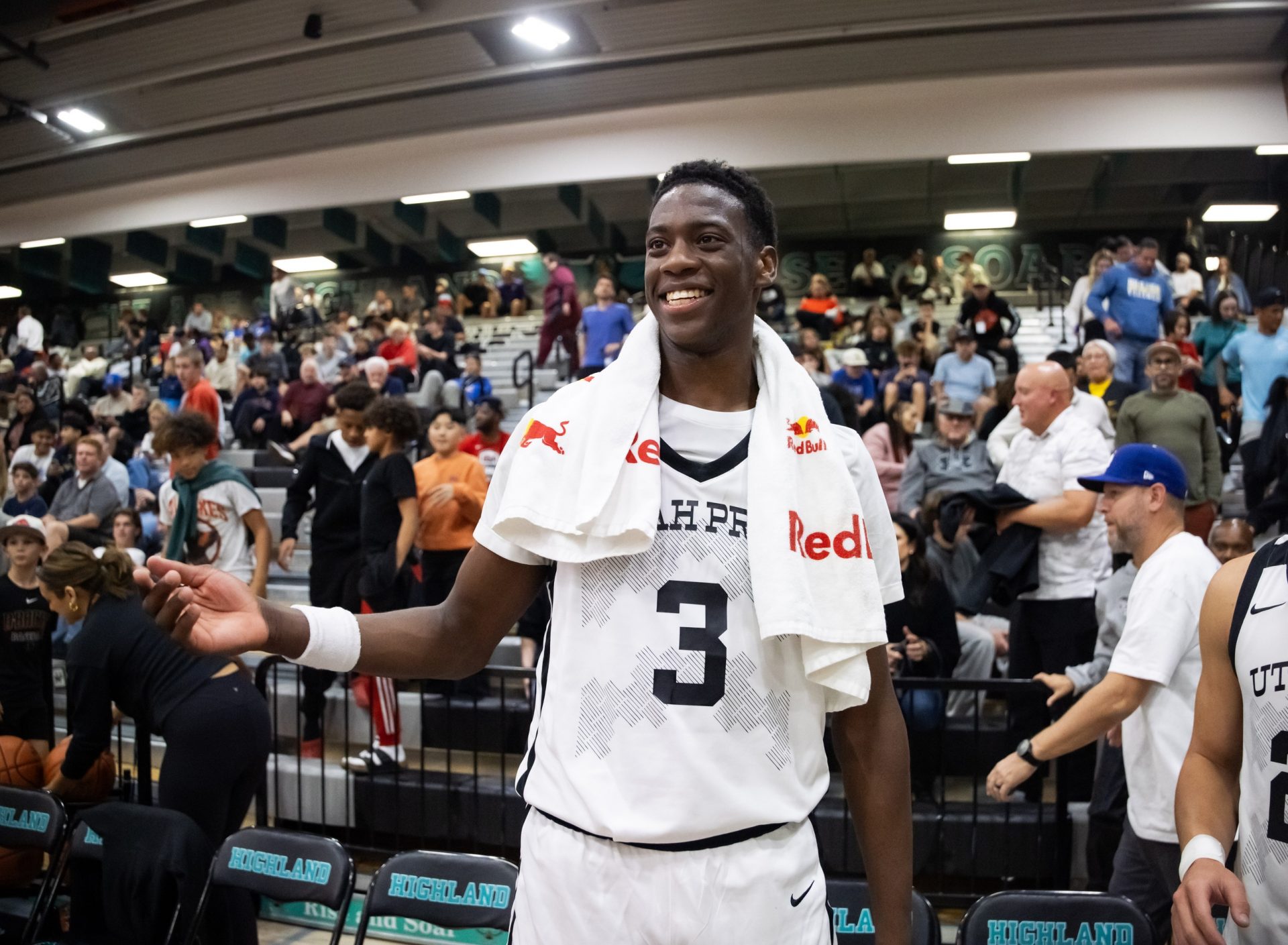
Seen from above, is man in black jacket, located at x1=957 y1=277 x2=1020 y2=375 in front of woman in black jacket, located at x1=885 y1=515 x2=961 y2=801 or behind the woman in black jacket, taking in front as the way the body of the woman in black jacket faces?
behind

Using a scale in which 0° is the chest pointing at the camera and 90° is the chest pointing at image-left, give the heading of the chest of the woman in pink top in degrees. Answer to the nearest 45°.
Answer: approximately 315°

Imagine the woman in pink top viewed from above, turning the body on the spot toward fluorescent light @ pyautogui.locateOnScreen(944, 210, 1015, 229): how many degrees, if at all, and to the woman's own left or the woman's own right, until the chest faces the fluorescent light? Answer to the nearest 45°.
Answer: approximately 135° to the woman's own left

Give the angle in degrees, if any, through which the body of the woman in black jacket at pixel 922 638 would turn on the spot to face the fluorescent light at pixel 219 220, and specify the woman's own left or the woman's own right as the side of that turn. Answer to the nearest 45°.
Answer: approximately 90° to the woman's own right

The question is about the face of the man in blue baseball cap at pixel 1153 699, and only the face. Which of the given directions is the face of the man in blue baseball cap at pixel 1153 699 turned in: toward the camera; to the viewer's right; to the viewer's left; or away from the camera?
to the viewer's left

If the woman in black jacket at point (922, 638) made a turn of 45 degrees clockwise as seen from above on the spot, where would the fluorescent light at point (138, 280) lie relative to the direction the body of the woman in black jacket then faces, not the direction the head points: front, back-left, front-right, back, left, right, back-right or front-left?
front-right

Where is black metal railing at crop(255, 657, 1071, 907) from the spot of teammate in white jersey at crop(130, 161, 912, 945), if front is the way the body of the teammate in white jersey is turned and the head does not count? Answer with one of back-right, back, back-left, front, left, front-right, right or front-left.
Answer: back

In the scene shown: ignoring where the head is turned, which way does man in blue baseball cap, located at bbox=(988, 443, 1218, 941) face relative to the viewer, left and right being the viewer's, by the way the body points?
facing to the left of the viewer

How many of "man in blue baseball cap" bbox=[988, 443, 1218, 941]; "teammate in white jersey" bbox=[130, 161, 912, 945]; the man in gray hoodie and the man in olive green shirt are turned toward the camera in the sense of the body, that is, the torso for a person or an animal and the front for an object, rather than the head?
3

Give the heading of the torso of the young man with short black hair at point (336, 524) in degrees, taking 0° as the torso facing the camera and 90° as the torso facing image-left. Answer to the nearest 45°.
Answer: approximately 315°
